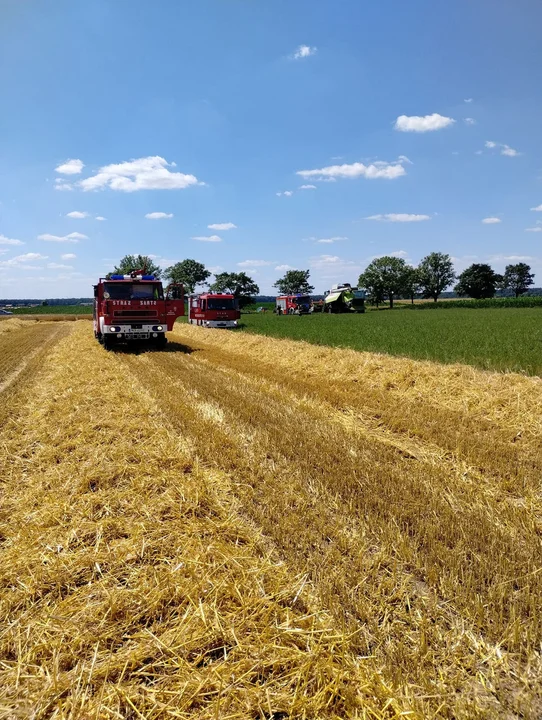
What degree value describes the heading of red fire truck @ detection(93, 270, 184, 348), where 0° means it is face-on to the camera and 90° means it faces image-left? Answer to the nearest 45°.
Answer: approximately 0°

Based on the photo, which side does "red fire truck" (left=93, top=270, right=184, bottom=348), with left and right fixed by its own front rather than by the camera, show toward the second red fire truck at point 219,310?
back

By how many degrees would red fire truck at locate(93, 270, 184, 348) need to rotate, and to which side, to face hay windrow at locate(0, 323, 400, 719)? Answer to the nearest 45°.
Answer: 0° — it already faces it

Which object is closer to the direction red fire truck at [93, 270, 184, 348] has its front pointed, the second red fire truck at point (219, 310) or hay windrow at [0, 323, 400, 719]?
the hay windrow
